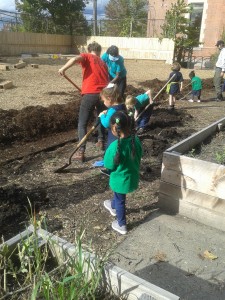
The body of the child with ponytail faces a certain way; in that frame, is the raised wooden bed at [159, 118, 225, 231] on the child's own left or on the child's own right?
on the child's own right

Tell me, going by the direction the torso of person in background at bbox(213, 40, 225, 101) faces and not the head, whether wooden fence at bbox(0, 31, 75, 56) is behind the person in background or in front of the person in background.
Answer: in front

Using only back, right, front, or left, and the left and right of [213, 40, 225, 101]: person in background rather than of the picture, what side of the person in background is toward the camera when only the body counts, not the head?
left

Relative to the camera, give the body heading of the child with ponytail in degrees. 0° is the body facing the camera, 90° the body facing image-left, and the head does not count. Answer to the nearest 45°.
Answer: approximately 135°

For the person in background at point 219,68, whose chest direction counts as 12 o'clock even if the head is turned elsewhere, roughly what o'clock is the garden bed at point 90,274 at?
The garden bed is roughly at 9 o'clock from the person in background.

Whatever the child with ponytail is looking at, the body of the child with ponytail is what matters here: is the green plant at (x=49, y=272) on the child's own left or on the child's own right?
on the child's own left

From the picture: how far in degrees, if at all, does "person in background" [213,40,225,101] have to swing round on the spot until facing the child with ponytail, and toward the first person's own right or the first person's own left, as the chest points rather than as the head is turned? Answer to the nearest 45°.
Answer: approximately 90° to the first person's own left
